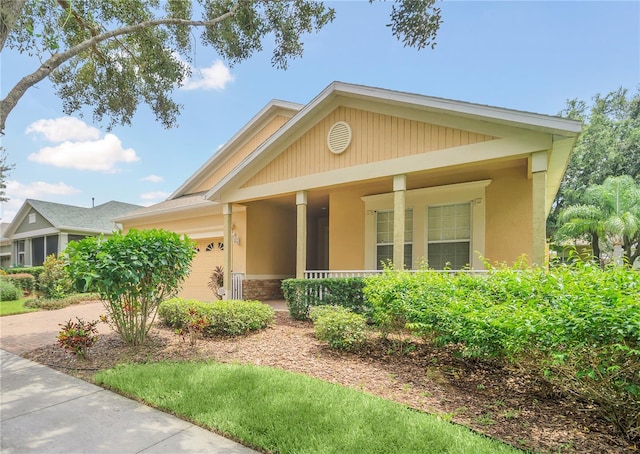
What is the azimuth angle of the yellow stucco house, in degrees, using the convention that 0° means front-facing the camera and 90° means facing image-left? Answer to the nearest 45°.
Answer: approximately 45°

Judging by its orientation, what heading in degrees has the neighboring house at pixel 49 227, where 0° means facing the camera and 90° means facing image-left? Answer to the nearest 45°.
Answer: approximately 45°

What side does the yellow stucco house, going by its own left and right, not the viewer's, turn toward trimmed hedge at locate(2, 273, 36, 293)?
right

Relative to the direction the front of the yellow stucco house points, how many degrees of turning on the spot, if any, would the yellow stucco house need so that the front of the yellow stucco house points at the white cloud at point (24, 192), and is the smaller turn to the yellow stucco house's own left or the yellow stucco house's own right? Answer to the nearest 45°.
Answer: approximately 90° to the yellow stucco house's own right

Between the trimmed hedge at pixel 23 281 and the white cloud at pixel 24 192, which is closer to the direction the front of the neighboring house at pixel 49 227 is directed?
the trimmed hedge
